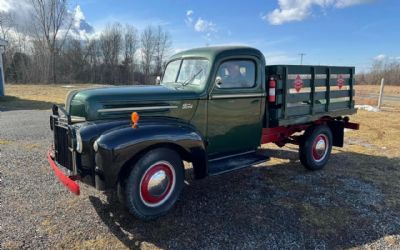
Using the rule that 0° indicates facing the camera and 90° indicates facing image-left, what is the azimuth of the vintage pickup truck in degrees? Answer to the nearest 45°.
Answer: approximately 45°
